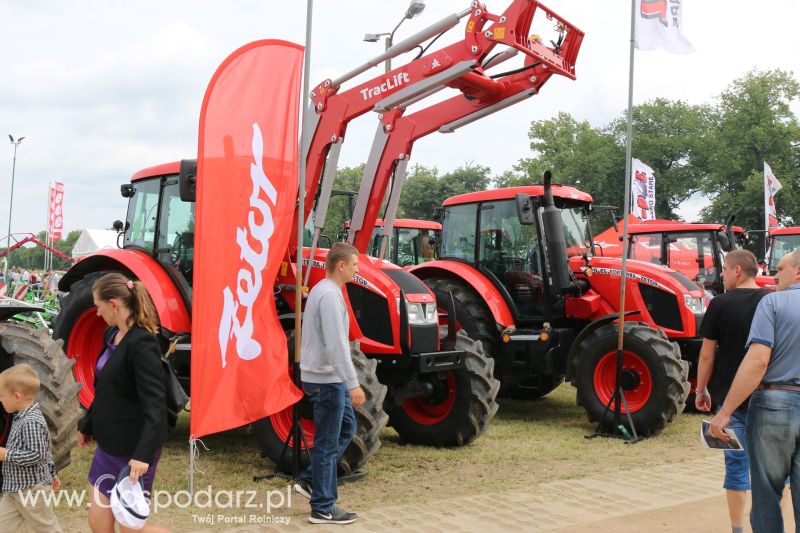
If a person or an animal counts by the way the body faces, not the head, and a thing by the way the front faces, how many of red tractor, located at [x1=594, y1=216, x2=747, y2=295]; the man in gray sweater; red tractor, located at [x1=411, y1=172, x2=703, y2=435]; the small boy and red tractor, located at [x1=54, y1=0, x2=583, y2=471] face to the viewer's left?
1

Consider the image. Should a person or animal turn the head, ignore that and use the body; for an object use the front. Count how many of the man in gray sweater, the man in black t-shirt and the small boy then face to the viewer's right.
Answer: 1

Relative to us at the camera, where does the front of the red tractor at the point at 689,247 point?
facing the viewer and to the right of the viewer

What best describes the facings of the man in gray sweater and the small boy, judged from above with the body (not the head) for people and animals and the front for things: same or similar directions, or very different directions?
very different directions

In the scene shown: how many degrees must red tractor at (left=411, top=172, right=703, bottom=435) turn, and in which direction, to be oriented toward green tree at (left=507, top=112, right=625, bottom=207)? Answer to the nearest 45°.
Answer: approximately 135° to its left

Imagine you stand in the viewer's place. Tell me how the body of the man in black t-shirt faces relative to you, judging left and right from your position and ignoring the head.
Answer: facing away from the viewer and to the left of the viewer

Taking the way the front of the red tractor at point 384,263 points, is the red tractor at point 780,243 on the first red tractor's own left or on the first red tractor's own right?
on the first red tractor's own left

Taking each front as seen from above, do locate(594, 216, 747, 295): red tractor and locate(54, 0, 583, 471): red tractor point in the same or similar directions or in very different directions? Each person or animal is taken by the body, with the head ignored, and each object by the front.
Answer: same or similar directions

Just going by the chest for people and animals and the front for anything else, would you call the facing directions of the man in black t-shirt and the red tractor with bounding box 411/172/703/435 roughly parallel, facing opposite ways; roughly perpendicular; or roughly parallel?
roughly parallel, facing opposite ways
